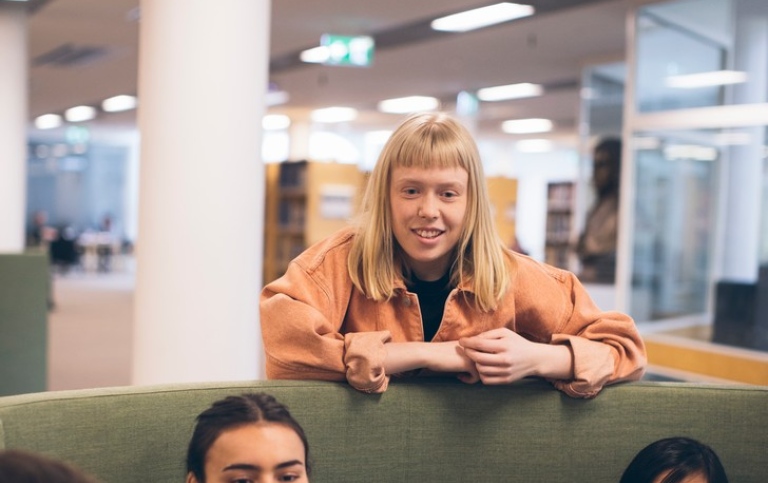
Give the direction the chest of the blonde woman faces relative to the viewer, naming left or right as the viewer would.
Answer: facing the viewer

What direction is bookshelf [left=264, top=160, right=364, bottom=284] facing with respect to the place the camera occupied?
facing the viewer and to the left of the viewer

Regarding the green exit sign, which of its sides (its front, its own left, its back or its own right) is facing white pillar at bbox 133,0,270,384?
front

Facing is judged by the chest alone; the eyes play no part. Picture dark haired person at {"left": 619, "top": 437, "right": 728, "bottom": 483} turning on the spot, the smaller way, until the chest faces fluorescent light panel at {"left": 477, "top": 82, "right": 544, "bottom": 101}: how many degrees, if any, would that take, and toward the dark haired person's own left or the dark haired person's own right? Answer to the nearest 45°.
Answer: approximately 180°

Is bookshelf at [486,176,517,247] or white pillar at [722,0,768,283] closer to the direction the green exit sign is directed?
the white pillar

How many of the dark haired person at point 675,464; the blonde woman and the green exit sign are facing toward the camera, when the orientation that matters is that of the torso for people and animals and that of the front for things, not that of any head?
3

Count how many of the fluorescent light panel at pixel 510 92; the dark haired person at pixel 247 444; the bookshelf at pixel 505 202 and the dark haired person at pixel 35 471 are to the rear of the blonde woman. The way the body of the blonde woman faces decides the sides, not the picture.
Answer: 2

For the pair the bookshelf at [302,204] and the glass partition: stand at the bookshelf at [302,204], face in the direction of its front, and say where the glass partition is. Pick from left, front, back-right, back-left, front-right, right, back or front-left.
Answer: left

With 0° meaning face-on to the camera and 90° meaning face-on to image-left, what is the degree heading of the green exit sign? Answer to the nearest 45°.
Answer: approximately 0°

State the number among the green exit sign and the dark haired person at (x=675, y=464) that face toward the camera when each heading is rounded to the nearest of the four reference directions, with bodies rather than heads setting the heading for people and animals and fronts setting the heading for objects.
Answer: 2

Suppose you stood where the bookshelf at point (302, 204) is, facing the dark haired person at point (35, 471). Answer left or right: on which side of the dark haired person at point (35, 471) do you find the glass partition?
left

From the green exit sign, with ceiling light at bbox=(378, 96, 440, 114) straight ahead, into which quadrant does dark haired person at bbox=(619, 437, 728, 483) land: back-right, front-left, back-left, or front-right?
back-right
